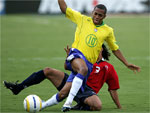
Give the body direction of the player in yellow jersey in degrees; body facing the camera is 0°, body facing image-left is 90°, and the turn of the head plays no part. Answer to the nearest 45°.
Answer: approximately 0°
